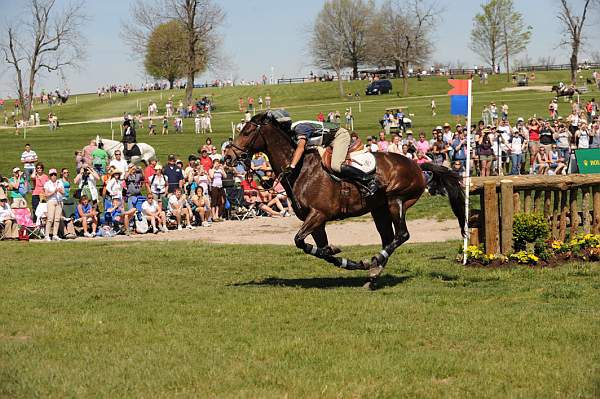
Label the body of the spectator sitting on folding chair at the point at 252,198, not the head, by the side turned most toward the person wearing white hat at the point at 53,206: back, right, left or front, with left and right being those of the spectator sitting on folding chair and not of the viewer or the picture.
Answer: right

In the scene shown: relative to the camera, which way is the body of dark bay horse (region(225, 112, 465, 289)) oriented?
to the viewer's left

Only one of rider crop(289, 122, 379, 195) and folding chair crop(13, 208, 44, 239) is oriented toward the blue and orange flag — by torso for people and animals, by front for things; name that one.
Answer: the folding chair

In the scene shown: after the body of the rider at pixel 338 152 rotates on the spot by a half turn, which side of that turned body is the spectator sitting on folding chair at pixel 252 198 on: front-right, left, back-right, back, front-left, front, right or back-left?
left

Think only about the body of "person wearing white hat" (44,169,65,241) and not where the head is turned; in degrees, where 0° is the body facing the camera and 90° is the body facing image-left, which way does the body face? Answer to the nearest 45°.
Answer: approximately 0°

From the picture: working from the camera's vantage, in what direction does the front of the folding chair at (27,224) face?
facing the viewer and to the right of the viewer

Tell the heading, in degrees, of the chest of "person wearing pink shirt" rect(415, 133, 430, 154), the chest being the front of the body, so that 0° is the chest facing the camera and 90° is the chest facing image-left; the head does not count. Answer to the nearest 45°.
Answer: approximately 0°

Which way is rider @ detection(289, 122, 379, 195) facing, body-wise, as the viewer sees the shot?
to the viewer's left

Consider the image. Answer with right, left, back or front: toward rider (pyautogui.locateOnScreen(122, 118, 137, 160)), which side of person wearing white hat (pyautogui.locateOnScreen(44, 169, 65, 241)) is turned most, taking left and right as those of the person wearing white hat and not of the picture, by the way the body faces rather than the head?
back

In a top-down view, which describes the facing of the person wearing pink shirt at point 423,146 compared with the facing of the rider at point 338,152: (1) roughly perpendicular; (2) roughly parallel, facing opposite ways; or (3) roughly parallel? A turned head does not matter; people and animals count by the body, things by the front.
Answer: roughly perpendicular

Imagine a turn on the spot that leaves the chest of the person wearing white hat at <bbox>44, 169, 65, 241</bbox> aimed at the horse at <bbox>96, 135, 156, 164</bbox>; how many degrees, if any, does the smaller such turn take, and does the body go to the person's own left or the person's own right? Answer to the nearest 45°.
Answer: approximately 180°

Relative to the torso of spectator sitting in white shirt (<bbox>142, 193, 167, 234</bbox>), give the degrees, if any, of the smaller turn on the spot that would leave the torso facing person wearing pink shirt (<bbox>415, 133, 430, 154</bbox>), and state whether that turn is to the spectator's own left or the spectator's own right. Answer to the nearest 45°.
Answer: approximately 90° to the spectator's own left

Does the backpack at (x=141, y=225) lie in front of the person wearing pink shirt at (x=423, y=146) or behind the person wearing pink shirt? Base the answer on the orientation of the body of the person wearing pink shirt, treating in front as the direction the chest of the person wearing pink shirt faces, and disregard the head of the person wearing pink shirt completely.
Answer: in front

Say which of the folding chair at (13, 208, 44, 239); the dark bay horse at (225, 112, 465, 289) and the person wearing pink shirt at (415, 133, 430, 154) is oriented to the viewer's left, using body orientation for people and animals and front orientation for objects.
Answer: the dark bay horse

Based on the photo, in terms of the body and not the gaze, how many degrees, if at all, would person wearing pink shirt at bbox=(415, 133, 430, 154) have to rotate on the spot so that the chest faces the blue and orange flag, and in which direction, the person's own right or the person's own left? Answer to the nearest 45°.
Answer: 0° — they already face it

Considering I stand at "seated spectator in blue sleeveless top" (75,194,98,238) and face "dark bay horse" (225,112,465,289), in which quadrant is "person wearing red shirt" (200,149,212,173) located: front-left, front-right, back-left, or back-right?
back-left

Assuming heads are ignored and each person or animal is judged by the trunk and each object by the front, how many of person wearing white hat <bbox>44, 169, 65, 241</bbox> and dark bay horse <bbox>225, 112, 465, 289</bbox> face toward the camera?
1
